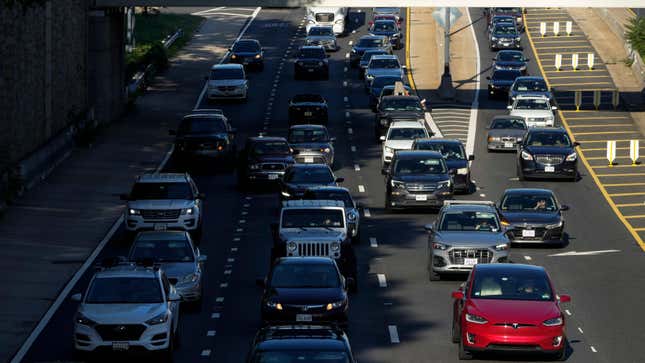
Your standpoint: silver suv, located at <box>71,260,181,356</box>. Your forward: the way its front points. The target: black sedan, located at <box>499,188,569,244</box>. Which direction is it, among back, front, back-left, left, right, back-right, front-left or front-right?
back-left

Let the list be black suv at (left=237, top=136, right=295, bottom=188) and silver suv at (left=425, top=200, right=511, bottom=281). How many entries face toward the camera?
2

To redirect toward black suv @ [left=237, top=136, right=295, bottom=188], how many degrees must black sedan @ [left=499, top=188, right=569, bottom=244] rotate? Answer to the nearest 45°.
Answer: approximately 135° to its right

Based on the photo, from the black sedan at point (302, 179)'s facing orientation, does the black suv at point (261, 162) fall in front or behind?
behind

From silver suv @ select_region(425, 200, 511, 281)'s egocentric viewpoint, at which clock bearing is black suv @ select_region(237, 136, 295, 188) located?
The black suv is roughly at 5 o'clock from the silver suv.

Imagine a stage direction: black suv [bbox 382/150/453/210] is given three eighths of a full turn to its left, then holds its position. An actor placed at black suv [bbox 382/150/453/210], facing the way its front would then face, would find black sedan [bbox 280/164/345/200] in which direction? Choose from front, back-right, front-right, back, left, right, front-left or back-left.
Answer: back-left

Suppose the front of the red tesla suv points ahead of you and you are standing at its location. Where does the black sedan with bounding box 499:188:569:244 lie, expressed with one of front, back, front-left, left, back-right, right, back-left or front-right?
back
